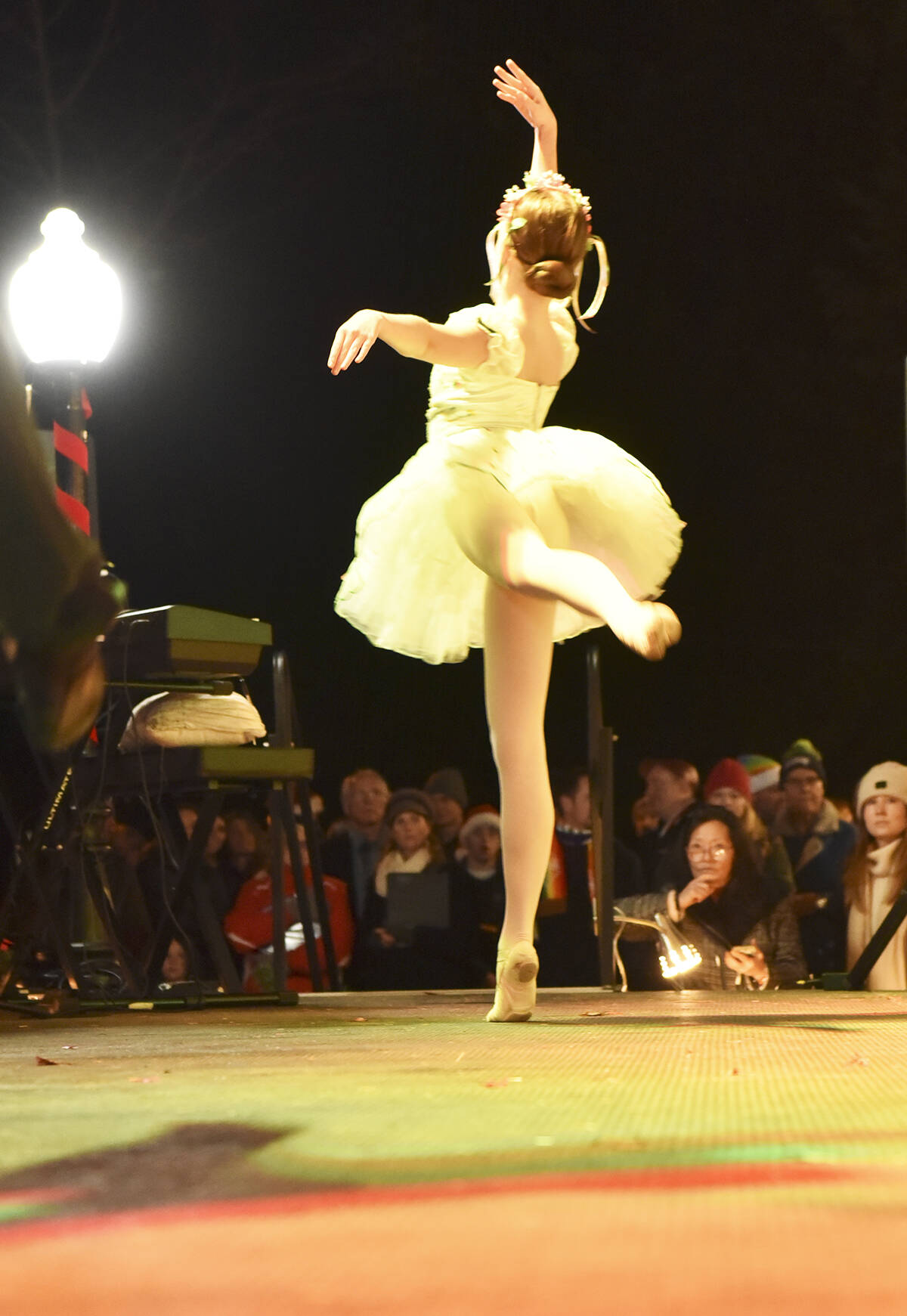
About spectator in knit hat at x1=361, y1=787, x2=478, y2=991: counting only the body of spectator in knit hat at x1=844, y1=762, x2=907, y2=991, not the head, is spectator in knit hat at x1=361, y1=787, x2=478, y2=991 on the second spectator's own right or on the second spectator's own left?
on the second spectator's own right

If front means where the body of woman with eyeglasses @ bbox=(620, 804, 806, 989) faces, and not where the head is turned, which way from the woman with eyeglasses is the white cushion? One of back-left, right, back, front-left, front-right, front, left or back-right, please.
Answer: front-right

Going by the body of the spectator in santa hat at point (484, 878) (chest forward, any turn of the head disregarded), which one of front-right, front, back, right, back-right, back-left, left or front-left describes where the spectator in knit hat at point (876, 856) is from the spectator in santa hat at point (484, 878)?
front-left

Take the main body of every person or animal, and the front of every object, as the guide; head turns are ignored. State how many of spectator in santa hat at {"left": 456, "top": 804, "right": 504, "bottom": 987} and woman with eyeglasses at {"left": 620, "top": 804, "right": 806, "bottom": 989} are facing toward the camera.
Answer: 2

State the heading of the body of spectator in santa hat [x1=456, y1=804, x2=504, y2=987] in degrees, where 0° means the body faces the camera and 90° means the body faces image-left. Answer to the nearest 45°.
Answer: approximately 0°

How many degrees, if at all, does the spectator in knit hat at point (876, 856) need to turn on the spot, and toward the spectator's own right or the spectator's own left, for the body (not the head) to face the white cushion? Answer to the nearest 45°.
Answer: approximately 45° to the spectator's own right

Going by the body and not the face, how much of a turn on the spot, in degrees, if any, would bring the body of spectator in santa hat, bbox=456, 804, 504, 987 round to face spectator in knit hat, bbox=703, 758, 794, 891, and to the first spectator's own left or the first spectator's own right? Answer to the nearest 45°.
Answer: approximately 45° to the first spectator's own left

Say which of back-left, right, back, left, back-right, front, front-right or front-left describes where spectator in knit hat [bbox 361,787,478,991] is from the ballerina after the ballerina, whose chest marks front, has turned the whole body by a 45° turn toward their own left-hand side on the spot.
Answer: right

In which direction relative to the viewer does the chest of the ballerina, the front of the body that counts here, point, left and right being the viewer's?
facing away from the viewer and to the left of the viewer

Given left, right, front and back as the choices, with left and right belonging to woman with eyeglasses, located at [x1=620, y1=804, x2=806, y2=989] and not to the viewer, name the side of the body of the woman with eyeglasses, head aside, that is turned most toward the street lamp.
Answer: right
